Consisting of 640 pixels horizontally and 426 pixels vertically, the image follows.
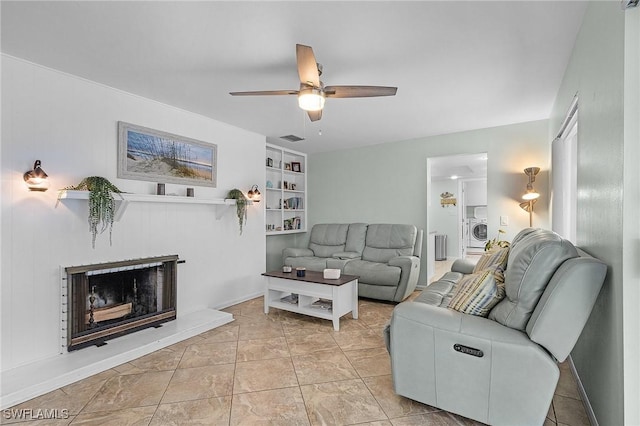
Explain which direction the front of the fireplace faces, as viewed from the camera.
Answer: facing the viewer and to the right of the viewer

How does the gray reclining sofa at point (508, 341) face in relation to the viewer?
to the viewer's left

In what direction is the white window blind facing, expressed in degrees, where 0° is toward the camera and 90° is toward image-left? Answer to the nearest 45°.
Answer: approximately 90°

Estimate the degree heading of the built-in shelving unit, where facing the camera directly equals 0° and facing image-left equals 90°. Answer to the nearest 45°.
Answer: approximately 315°

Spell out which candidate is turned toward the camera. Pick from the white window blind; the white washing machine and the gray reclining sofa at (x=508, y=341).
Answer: the white washing machine

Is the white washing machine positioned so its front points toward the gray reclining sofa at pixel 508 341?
yes

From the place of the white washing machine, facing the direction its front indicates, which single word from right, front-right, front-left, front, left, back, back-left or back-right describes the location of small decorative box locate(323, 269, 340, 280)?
front

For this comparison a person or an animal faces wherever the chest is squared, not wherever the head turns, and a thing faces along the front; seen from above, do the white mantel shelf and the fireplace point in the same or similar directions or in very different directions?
same or similar directions

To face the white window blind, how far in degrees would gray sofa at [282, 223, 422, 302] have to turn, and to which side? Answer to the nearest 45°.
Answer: approximately 90° to its left

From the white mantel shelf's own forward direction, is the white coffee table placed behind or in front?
in front

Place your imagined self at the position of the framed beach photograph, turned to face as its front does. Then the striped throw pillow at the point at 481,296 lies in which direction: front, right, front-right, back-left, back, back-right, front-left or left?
front

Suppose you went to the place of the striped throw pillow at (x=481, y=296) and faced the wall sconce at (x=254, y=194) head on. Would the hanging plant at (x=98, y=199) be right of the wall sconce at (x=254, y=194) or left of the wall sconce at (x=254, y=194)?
left
